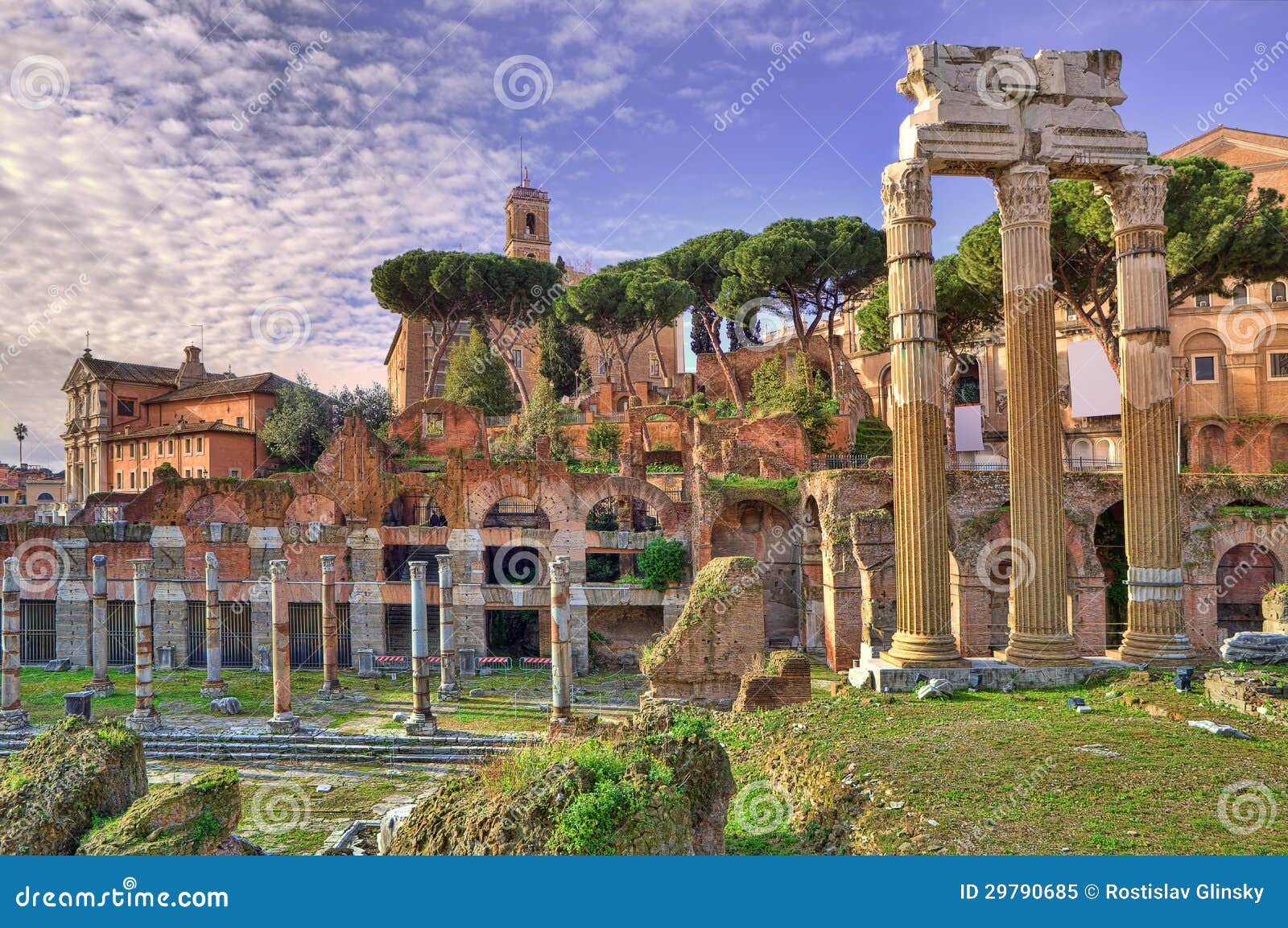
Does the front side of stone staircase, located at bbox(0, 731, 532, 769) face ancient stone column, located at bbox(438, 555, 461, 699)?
no

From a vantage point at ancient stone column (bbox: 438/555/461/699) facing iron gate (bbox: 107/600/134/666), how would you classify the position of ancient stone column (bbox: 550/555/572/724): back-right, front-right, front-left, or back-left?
back-left

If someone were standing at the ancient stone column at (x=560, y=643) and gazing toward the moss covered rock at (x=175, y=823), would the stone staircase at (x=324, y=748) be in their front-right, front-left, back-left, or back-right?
front-right

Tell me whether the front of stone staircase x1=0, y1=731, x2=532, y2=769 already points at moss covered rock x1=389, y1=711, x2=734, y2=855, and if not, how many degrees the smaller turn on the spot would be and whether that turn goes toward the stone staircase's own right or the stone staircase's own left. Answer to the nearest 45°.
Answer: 0° — it already faces it

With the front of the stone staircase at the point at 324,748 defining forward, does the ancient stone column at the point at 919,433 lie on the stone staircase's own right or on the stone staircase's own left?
on the stone staircase's own left

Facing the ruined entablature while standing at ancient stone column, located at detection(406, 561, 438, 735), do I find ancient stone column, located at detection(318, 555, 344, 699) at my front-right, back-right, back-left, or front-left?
back-left

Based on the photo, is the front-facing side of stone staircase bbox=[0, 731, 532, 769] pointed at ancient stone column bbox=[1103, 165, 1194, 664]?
no

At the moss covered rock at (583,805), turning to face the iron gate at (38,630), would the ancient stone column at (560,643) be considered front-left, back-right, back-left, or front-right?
front-right

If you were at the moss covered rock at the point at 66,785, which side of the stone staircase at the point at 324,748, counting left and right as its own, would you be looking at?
front

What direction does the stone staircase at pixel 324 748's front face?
toward the camera

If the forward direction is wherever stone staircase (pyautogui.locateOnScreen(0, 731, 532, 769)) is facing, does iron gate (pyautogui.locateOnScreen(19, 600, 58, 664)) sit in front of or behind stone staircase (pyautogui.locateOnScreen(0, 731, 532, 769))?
behind

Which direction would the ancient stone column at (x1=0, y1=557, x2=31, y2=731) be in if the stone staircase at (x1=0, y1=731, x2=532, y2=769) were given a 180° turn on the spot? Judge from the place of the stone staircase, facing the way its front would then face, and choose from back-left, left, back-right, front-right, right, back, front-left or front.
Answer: front-left

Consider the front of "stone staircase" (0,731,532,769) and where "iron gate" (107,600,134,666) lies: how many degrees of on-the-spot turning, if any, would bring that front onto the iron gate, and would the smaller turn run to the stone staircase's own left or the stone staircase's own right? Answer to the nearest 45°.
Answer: approximately 180°

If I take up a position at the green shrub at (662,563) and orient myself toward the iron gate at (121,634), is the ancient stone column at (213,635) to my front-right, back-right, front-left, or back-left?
front-left

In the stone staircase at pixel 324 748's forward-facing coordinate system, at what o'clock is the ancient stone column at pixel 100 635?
The ancient stone column is roughly at 5 o'clock from the stone staircase.

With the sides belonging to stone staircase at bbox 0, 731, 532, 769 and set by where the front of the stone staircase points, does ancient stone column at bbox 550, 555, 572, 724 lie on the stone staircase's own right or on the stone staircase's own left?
on the stone staircase's own left
